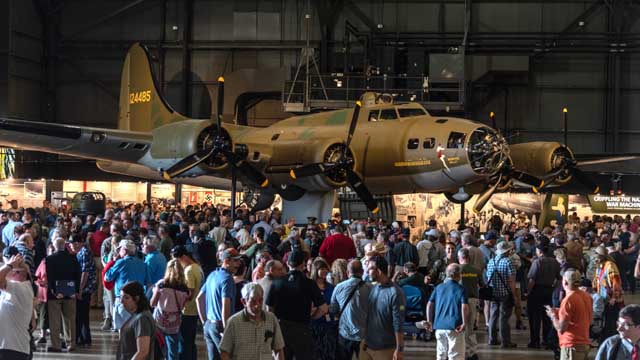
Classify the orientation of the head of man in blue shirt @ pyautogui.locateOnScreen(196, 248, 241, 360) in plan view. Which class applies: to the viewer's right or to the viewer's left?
to the viewer's right

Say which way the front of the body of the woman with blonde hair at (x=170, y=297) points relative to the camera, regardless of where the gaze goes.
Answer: away from the camera

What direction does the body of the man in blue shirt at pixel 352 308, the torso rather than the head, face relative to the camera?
away from the camera

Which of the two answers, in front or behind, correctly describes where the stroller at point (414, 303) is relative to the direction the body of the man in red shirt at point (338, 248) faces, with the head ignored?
behind

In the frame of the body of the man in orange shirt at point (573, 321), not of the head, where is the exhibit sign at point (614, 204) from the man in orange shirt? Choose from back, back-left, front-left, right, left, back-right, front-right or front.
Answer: front-right

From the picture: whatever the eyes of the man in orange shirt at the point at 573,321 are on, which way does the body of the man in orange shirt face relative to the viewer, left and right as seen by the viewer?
facing away from the viewer and to the left of the viewer

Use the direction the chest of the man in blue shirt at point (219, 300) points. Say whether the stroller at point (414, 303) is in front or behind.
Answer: in front

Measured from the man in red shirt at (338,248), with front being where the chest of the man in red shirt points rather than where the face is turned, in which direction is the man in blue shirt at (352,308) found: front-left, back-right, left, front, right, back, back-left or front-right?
back

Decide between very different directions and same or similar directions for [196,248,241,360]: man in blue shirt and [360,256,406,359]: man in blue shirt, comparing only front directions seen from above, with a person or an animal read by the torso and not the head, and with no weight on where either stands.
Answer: very different directions
